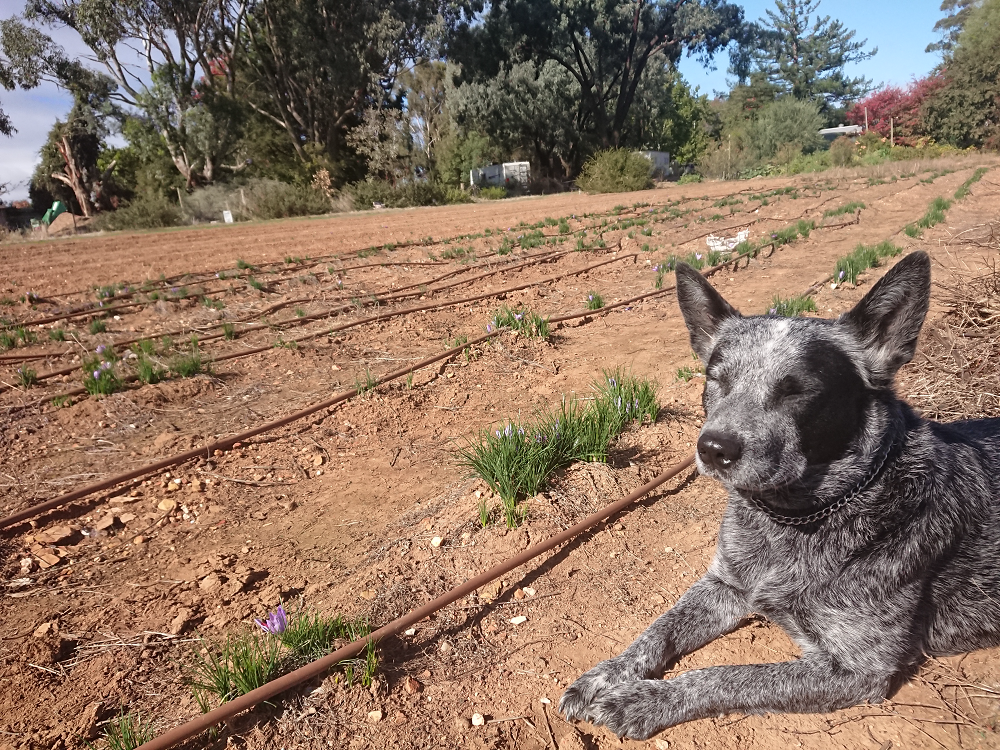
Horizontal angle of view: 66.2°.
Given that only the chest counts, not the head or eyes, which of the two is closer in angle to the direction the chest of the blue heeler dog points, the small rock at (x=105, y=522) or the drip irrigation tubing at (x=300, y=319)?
the small rock

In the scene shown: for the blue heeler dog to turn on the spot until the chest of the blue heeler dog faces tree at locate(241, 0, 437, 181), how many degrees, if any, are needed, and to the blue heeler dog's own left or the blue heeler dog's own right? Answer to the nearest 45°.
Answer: approximately 90° to the blue heeler dog's own right

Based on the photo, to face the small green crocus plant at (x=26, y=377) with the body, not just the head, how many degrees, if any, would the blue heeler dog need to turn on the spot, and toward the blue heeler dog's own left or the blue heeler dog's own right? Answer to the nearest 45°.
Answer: approximately 45° to the blue heeler dog's own right

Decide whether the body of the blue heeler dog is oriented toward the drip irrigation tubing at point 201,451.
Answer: no

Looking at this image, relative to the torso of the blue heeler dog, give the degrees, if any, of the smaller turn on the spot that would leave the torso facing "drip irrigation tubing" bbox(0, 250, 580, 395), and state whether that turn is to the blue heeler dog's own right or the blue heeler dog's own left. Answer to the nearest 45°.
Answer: approximately 90° to the blue heeler dog's own right

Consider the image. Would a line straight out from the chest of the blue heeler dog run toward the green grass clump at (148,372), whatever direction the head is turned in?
no

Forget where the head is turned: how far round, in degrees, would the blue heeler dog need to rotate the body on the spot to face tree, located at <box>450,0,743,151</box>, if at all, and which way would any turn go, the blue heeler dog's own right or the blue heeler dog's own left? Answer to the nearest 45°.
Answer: approximately 135° to the blue heeler dog's own right

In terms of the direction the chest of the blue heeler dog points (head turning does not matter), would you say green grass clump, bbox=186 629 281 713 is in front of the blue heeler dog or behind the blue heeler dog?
in front

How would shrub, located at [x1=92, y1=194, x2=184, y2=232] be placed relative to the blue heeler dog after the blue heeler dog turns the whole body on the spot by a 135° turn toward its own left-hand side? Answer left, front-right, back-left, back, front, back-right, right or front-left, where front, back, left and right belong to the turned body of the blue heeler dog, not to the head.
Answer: back-left

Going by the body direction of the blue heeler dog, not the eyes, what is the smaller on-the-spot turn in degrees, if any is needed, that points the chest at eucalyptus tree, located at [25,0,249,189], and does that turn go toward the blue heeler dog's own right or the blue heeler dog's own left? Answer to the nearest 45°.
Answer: approximately 90° to the blue heeler dog's own right

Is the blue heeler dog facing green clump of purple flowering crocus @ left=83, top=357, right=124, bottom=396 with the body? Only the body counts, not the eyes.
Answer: no

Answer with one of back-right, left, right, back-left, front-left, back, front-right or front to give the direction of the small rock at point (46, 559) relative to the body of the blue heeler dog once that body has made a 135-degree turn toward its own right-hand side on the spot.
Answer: left

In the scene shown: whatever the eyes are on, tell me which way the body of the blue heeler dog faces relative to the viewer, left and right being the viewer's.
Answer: facing the viewer and to the left of the viewer

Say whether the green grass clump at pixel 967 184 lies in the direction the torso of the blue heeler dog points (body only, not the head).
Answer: no

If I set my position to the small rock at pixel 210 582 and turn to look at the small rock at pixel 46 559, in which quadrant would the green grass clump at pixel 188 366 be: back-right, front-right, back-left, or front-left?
front-right
